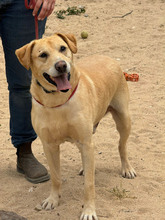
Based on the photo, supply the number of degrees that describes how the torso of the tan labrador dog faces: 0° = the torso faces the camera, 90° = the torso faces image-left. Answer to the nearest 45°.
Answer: approximately 45°

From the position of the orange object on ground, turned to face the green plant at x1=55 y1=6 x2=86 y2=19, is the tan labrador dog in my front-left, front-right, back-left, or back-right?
back-left

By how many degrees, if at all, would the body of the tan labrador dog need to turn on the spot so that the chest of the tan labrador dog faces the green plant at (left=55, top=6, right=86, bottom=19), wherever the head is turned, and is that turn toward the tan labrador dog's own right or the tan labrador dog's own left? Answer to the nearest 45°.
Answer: approximately 135° to the tan labrador dog's own right

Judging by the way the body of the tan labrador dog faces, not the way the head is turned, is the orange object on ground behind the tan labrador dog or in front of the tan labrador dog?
behind
